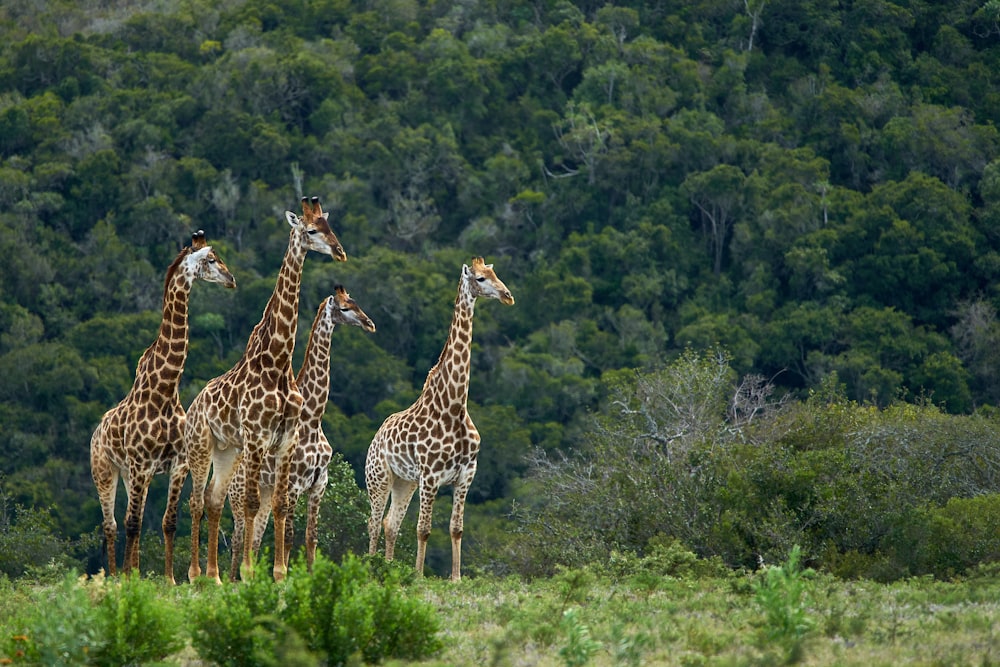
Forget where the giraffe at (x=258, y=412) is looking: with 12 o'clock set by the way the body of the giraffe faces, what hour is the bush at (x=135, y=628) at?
The bush is roughly at 2 o'clock from the giraffe.

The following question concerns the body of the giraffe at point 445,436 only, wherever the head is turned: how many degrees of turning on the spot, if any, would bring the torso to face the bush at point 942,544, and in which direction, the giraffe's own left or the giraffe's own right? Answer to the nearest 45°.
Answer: approximately 45° to the giraffe's own left

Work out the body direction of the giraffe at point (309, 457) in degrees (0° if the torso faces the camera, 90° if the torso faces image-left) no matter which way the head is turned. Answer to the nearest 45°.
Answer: approximately 315°

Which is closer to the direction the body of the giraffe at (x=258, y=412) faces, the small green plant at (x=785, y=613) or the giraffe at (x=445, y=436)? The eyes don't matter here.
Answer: the small green plant

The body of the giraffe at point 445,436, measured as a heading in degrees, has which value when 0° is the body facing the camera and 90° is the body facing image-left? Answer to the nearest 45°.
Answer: approximately 315°

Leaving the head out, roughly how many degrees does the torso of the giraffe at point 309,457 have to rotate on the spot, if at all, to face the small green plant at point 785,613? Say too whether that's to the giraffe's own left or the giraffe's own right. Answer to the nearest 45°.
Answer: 0° — it already faces it

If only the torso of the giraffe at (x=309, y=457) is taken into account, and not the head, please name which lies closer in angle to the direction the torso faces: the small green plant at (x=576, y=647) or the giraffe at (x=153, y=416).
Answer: the small green plant
